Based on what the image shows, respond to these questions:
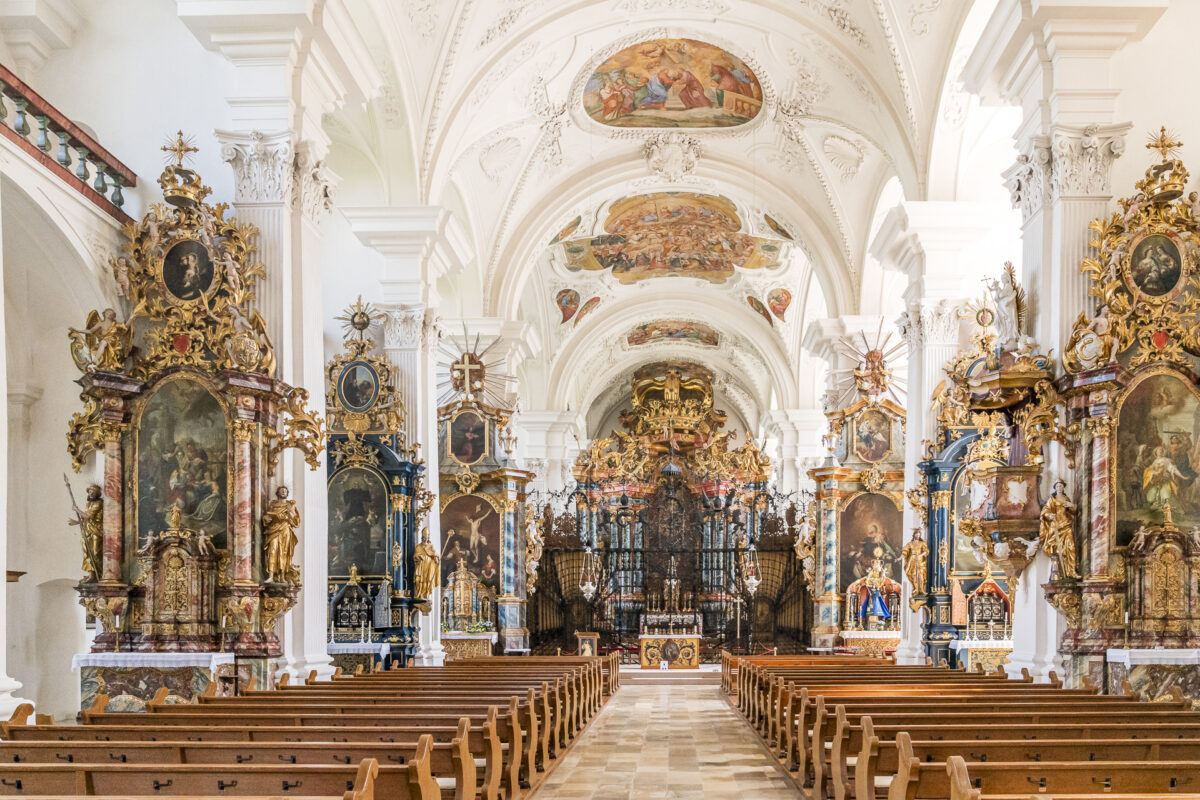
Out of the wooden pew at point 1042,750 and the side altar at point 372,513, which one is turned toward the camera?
the side altar

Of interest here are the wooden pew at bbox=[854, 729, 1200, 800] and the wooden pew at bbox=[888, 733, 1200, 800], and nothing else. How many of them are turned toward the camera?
0

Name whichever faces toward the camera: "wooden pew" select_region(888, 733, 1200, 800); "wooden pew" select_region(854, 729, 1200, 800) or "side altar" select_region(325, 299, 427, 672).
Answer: the side altar

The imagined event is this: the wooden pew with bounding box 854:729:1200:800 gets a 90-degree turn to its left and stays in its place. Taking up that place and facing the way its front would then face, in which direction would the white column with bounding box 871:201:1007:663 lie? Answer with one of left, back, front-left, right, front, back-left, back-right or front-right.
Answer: right

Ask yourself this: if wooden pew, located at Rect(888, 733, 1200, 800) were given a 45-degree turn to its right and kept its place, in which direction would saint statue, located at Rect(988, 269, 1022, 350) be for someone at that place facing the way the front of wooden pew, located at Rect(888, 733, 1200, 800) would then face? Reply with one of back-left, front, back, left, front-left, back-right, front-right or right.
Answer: front-left

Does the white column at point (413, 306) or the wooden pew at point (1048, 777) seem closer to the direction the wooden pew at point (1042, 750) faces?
the white column

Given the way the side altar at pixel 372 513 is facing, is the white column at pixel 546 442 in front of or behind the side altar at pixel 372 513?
behind

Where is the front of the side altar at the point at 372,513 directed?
toward the camera

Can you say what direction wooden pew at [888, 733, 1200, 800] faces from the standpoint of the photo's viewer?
facing away from the viewer

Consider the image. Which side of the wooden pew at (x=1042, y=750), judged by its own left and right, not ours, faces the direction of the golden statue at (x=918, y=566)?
front

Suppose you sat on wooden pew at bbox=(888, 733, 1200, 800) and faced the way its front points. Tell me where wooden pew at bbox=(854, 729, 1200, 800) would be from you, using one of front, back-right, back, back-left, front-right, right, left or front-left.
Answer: front

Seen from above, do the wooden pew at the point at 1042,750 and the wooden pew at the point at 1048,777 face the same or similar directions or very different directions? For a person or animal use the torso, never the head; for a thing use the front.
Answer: same or similar directions

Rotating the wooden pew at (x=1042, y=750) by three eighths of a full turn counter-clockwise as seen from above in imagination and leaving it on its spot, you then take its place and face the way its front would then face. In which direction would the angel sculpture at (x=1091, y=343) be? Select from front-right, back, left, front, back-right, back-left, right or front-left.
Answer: back-right

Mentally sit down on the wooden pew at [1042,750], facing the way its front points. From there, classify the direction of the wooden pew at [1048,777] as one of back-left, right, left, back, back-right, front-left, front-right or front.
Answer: back

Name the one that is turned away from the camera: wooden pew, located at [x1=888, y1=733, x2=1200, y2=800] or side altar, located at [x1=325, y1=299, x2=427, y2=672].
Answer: the wooden pew

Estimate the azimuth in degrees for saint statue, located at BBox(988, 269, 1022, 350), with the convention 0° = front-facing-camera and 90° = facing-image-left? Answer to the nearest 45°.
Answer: approximately 45°

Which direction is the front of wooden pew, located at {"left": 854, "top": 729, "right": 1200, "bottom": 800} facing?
away from the camera
